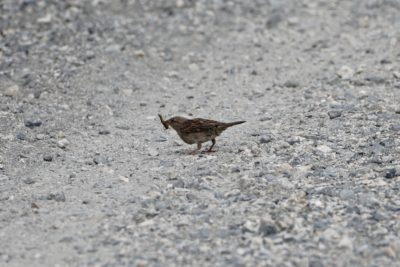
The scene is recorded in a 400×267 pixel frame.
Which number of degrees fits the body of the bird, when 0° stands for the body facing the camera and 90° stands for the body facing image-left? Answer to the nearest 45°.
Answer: approximately 90°

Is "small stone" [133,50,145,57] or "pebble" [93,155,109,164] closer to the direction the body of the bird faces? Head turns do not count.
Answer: the pebble

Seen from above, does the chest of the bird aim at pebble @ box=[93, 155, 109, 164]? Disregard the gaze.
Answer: yes

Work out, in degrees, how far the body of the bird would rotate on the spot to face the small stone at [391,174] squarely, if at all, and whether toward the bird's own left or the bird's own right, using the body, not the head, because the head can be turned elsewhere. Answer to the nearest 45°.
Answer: approximately 135° to the bird's own left

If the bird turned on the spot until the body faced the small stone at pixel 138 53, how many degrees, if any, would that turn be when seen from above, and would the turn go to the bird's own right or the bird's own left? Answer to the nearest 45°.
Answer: approximately 90° to the bird's own right

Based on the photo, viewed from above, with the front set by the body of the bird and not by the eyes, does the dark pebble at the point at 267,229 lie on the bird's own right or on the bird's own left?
on the bird's own left

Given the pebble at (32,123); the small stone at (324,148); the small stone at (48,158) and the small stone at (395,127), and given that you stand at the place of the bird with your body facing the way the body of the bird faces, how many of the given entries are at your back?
2

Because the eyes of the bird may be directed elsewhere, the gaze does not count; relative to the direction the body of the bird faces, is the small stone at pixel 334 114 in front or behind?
behind

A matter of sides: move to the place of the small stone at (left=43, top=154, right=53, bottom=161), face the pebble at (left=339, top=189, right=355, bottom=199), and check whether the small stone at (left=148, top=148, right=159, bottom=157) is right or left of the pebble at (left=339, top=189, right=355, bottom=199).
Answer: left

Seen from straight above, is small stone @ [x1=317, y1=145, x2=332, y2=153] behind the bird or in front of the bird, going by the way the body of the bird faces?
behind

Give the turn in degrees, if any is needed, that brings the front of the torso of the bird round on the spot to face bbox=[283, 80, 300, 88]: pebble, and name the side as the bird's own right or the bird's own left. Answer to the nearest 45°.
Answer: approximately 135° to the bird's own right

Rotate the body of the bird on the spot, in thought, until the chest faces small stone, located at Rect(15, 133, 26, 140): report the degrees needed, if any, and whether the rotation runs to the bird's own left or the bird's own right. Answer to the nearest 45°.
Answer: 0° — it already faces it

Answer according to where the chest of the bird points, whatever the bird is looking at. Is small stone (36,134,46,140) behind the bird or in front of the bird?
in front
